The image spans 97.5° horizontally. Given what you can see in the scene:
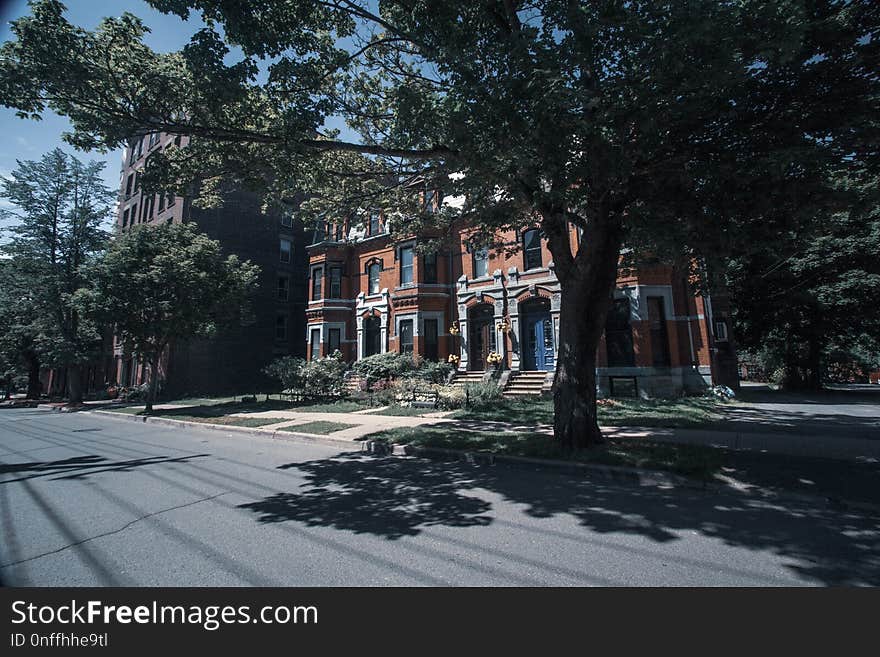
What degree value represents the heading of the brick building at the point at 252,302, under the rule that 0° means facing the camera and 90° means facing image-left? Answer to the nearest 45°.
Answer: approximately 45°

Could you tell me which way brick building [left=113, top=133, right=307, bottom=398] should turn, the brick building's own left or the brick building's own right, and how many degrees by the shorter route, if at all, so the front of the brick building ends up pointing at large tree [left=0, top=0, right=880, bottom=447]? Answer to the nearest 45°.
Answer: approximately 45° to the brick building's own left

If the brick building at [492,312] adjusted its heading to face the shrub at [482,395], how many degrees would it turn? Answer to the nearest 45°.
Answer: approximately 45° to its left

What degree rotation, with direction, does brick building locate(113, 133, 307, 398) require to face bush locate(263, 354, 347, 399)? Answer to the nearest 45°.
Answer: approximately 45° to its left

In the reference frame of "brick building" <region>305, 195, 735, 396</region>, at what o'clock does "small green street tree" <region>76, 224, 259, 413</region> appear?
The small green street tree is roughly at 1 o'clock from the brick building.

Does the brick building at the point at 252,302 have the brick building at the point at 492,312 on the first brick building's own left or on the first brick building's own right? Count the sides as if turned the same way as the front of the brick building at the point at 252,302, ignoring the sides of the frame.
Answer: on the first brick building's own left

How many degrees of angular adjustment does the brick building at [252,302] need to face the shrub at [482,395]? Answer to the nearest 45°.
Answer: approximately 45° to its left

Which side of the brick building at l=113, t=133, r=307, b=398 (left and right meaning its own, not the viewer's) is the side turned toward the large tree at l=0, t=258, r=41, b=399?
right

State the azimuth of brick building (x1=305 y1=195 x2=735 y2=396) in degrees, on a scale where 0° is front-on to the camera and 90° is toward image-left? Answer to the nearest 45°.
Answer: approximately 45°
